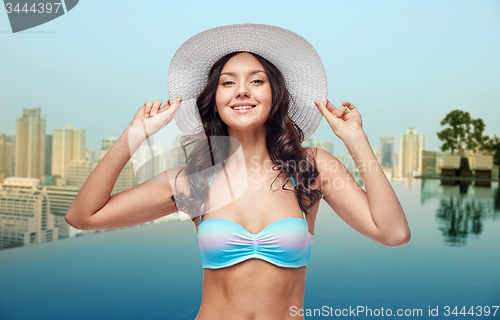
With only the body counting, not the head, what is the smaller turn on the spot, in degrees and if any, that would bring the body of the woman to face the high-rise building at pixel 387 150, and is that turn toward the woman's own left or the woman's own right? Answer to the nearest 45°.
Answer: approximately 180°

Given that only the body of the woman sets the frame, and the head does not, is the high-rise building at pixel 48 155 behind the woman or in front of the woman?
behind

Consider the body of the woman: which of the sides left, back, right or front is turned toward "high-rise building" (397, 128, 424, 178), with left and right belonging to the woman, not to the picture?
back

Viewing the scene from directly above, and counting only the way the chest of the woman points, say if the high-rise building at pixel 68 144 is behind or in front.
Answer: behind

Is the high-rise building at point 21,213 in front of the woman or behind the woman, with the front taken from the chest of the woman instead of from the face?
behind

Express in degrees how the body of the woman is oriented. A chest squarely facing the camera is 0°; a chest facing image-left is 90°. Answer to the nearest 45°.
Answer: approximately 0°
